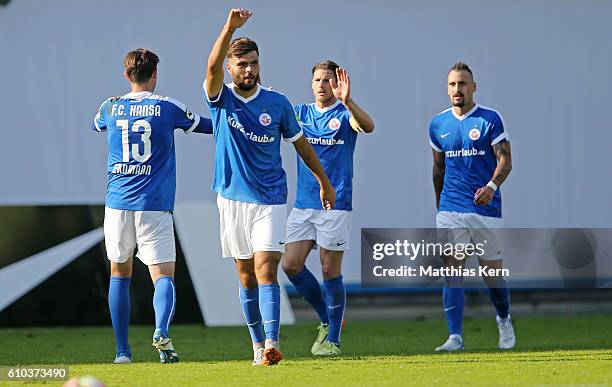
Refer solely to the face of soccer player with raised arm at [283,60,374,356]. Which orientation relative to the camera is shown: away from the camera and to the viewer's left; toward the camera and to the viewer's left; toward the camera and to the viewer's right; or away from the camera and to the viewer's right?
toward the camera and to the viewer's left

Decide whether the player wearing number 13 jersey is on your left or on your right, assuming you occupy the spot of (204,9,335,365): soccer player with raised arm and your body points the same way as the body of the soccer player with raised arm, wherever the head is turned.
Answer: on your right

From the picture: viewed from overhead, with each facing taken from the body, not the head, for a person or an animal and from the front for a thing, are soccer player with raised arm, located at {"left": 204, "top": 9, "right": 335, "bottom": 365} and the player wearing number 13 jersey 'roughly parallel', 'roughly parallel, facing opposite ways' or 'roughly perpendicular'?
roughly parallel, facing opposite ways

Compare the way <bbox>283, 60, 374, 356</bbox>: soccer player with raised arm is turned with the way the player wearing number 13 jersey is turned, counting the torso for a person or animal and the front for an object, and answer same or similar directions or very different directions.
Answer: very different directions

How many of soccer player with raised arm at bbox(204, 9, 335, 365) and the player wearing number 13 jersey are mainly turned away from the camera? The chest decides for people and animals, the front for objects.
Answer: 1

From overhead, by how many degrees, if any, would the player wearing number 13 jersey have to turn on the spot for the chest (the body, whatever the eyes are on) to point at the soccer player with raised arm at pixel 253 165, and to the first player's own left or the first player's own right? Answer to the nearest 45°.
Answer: approximately 135° to the first player's own right

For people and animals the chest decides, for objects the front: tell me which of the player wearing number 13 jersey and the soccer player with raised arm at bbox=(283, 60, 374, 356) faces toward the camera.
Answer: the soccer player with raised arm

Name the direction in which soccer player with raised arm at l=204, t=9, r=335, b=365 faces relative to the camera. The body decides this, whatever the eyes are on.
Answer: toward the camera

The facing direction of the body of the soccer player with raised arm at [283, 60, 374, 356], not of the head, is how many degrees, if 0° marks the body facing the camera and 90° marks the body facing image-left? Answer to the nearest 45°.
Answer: approximately 0°

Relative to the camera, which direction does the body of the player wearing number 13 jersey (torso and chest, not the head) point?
away from the camera
